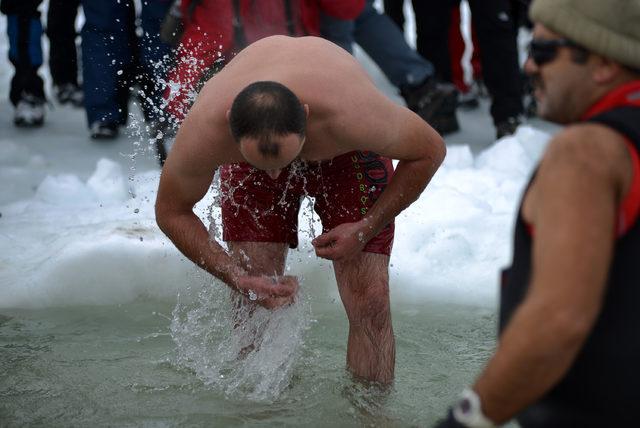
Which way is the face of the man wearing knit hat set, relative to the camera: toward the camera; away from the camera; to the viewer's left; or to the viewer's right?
to the viewer's left

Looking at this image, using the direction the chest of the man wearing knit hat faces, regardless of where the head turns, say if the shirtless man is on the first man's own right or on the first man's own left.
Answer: on the first man's own right

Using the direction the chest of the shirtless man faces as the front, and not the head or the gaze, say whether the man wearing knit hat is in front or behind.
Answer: in front

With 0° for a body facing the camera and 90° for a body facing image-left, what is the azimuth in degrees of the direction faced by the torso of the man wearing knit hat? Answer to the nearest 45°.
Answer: approximately 90°

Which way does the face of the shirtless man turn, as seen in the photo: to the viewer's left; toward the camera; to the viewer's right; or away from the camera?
toward the camera

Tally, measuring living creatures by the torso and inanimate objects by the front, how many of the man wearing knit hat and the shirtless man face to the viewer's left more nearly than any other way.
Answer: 1

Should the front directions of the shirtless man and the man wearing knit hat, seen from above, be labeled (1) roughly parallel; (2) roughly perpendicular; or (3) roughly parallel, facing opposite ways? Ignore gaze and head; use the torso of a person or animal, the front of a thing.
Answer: roughly perpendicular

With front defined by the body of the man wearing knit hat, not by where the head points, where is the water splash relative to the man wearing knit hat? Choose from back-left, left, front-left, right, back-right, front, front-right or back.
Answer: front-right

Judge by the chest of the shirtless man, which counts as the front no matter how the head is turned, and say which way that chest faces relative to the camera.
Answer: toward the camera
